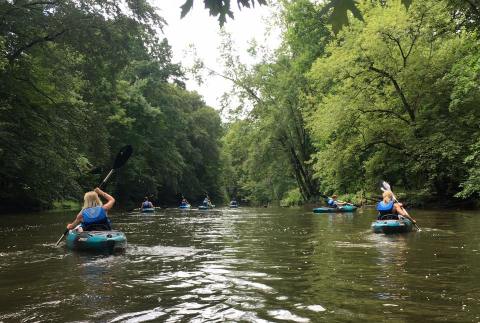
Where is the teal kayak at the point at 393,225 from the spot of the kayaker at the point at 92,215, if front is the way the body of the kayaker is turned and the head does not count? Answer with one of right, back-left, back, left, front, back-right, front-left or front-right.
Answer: right

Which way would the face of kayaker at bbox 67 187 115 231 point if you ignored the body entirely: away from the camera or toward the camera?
away from the camera

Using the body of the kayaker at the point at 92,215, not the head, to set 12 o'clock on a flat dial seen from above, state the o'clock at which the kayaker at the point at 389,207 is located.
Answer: the kayaker at the point at 389,207 is roughly at 3 o'clock from the kayaker at the point at 92,215.

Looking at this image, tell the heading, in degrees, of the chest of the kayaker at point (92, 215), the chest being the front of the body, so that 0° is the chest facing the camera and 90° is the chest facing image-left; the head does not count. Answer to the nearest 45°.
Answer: approximately 180°
